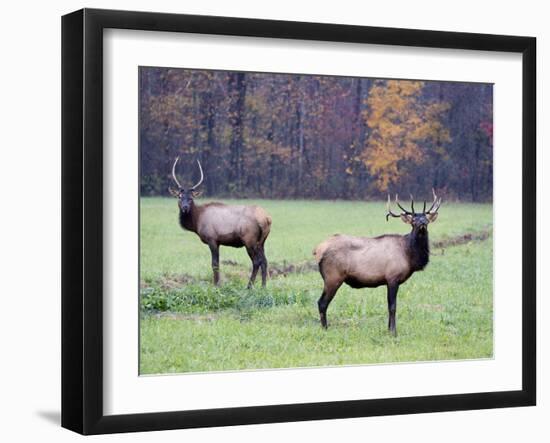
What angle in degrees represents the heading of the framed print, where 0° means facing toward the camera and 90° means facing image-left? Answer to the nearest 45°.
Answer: approximately 315°
